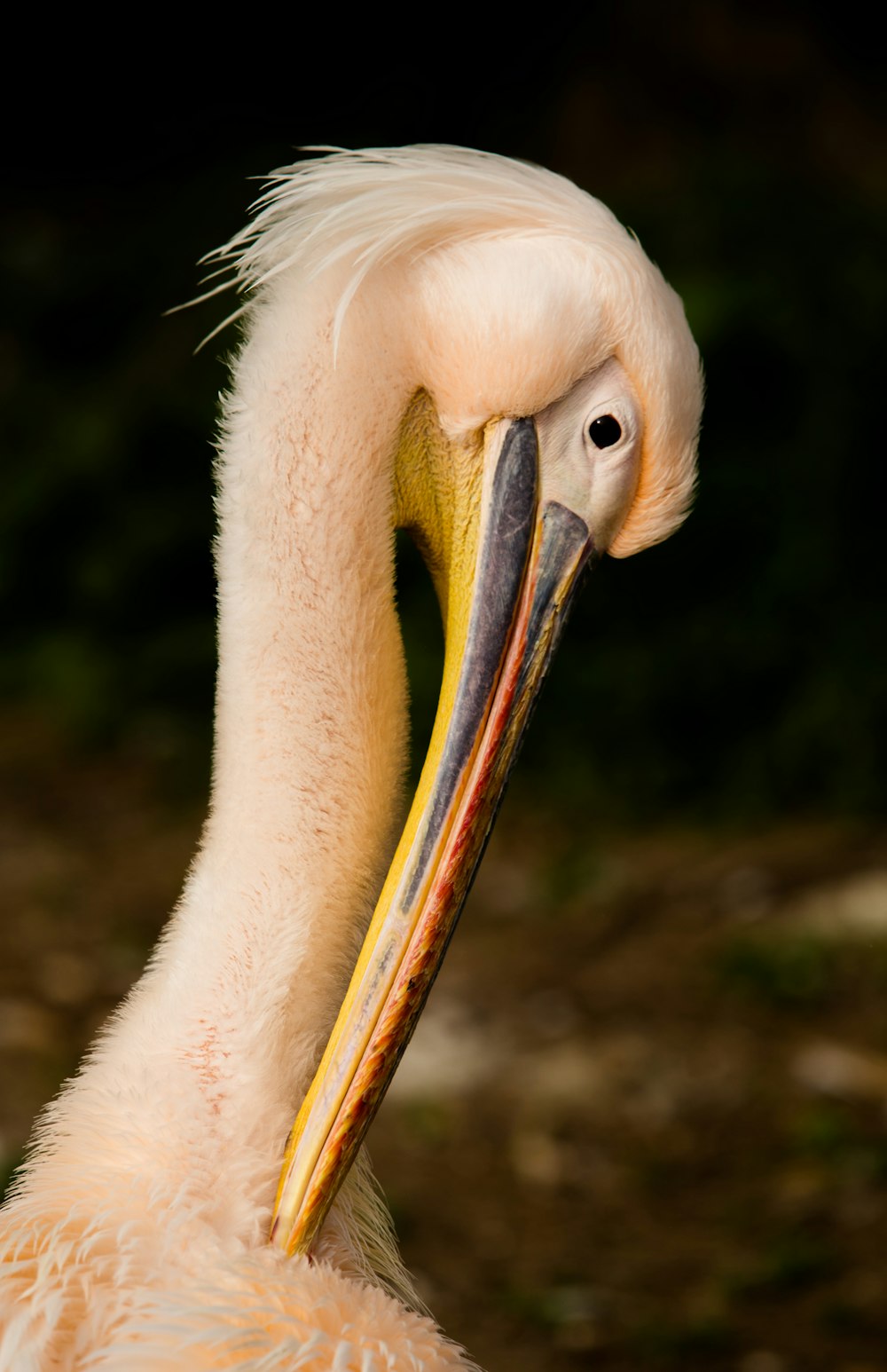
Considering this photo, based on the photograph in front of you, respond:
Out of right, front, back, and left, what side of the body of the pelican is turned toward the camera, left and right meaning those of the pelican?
right
